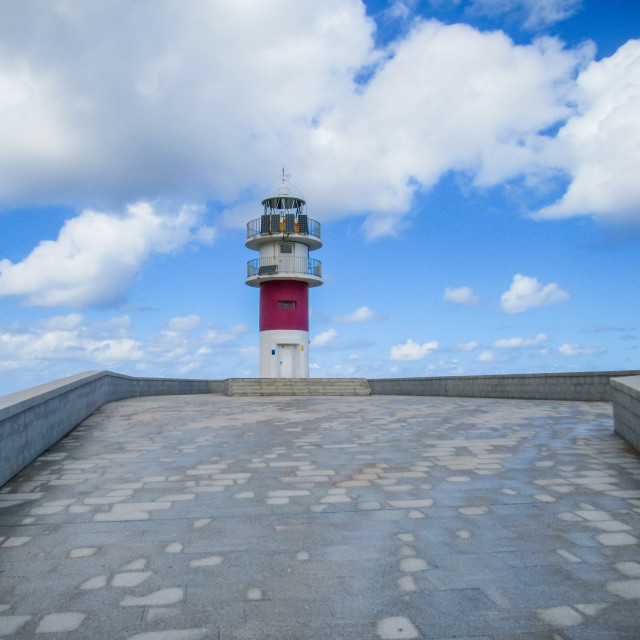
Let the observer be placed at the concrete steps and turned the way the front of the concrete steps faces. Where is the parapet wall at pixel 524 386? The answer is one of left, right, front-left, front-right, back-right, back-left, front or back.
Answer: front-left

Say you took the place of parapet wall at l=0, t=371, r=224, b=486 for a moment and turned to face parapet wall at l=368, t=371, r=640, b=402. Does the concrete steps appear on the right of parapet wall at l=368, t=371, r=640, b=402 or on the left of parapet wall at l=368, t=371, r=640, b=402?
left

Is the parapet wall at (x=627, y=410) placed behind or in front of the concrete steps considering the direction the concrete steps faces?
in front

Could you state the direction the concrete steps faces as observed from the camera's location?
facing the viewer

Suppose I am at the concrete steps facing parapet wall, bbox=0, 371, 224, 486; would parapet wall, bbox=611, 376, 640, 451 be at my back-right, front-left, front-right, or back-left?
front-left

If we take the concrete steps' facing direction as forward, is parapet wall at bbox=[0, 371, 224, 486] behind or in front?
in front

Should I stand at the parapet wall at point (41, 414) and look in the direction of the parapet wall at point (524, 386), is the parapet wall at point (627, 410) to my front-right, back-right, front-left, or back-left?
front-right

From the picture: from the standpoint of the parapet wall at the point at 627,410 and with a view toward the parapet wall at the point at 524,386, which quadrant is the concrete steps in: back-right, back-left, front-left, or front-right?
front-left
